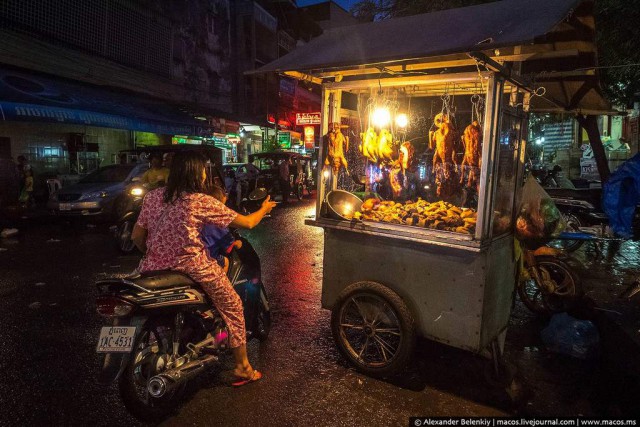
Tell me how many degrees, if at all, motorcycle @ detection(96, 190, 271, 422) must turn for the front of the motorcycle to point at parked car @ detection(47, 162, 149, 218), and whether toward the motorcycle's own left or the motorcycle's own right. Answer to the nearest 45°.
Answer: approximately 45° to the motorcycle's own left

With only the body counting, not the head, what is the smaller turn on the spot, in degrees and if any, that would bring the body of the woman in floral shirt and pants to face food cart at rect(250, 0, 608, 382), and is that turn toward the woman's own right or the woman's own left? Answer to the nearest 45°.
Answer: approximately 45° to the woman's own right

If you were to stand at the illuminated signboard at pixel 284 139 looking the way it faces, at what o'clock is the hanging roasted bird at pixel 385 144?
The hanging roasted bird is roughly at 12 o'clock from the illuminated signboard.

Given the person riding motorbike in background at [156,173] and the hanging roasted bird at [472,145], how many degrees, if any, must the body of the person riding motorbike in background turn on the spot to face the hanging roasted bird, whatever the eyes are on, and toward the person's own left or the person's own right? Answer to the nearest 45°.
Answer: approximately 45° to the person's own left

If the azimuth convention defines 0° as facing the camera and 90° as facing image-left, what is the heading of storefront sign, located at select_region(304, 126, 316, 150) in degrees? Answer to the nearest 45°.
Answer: approximately 0°

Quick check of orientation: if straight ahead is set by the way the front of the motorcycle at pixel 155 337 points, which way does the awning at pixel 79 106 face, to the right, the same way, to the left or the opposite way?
to the right

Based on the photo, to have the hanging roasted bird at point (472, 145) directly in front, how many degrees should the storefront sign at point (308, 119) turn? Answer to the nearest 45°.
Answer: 0° — it already faces it

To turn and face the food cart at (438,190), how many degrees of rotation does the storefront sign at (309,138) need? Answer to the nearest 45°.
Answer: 0° — it already faces it

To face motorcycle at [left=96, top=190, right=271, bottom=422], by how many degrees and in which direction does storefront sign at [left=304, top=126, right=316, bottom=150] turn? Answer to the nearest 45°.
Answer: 0° — it already faces it

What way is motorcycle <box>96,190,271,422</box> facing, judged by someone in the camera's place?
facing away from the viewer and to the right of the viewer
